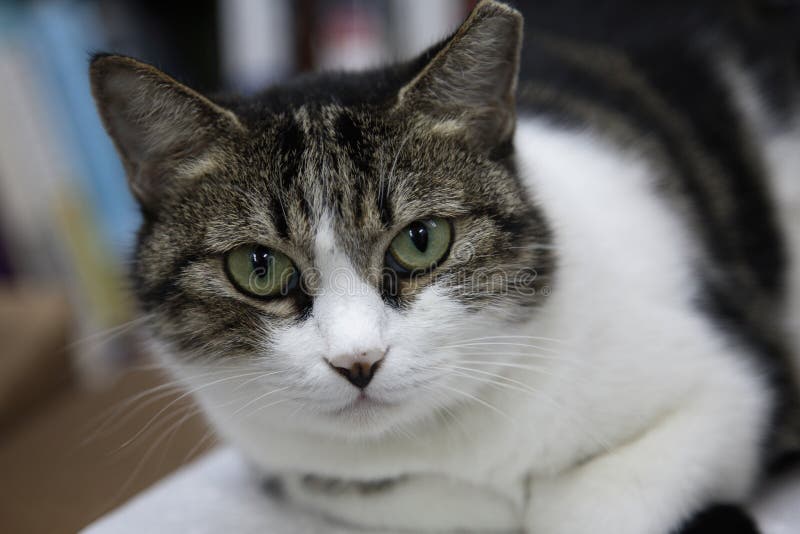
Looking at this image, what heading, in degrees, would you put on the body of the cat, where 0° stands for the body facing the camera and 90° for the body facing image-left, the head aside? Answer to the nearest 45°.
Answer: approximately 45°

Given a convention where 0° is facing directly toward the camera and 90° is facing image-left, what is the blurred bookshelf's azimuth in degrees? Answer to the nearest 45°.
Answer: approximately 0°

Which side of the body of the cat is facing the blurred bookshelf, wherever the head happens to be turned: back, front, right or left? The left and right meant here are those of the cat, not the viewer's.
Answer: right

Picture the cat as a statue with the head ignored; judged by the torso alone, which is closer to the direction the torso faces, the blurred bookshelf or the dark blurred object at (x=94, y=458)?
the dark blurred object

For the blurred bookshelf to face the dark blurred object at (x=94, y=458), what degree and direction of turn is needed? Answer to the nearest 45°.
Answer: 0° — it already faces it
